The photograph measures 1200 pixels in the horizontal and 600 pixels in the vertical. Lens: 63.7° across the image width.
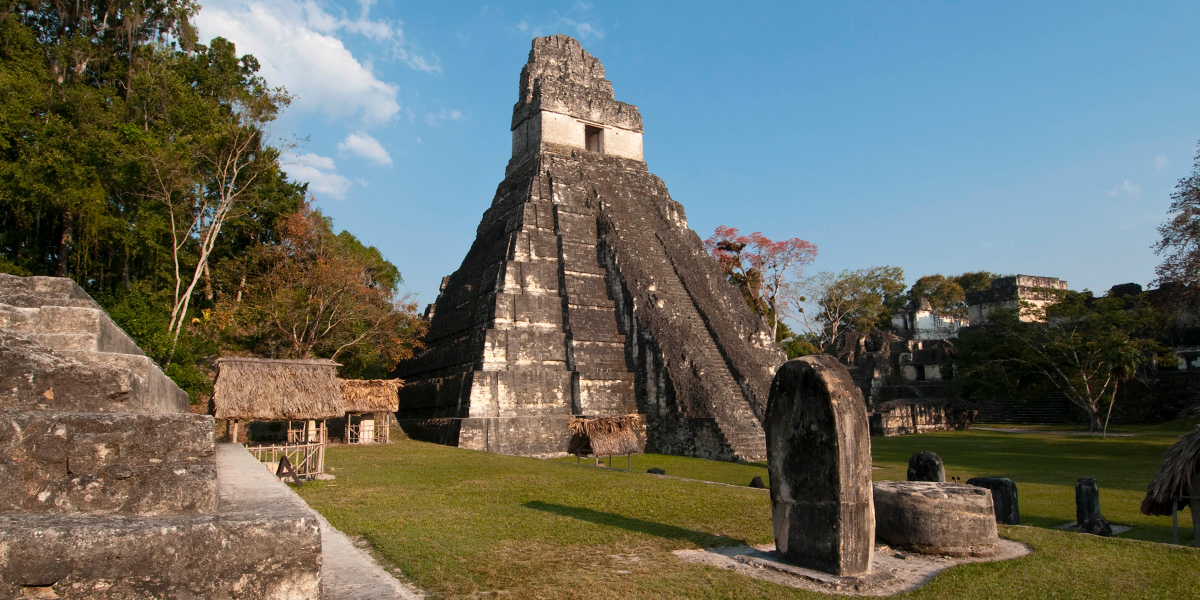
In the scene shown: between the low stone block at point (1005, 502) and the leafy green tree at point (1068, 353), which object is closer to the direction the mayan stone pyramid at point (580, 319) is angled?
the low stone block

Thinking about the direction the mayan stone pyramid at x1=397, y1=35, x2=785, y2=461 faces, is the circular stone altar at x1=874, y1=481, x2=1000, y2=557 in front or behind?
in front

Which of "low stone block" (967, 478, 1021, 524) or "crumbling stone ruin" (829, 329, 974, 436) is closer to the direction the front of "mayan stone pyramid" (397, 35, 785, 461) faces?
the low stone block

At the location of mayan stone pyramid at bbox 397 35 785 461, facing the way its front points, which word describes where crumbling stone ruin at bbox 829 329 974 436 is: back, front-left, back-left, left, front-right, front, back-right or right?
left

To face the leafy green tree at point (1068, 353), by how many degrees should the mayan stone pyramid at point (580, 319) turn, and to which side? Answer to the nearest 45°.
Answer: approximately 90° to its left

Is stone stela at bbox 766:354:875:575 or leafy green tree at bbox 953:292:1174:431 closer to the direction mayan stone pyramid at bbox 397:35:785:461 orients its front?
the stone stela
